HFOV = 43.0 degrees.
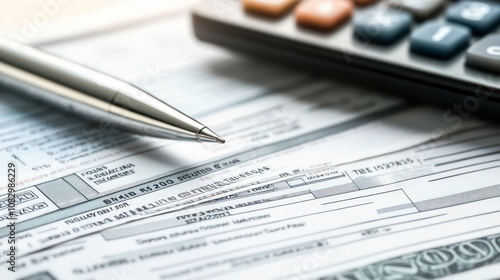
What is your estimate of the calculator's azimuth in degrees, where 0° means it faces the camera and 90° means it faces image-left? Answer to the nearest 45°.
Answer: approximately 45°
